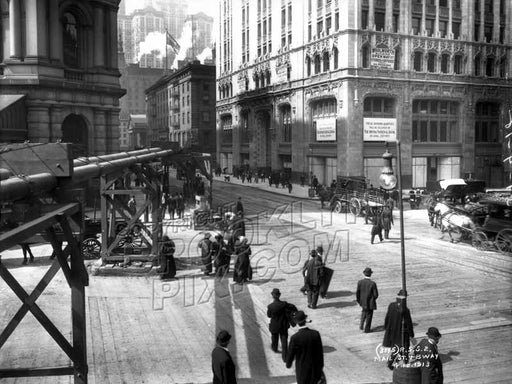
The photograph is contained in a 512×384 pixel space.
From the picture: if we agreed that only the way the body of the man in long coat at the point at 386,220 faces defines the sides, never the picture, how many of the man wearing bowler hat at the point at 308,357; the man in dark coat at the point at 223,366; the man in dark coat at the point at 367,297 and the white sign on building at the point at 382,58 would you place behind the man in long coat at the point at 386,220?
3

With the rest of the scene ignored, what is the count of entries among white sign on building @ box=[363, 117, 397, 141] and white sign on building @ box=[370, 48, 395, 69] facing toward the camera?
2

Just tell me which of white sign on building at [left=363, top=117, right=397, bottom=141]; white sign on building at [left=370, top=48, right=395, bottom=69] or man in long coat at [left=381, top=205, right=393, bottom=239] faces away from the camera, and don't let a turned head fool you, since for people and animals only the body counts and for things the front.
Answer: the man in long coat

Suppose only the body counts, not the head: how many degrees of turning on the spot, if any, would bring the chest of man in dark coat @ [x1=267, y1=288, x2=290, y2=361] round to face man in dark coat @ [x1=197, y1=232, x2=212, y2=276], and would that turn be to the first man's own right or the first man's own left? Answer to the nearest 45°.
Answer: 0° — they already face them

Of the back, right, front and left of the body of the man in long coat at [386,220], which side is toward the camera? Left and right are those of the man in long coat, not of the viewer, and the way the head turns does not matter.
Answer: back

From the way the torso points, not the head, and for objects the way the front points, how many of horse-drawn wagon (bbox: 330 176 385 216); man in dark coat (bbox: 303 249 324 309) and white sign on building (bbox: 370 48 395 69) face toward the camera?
1

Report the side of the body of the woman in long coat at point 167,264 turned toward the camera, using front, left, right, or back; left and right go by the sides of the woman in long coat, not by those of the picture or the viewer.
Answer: back

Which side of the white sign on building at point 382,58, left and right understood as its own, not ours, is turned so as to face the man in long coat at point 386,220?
front

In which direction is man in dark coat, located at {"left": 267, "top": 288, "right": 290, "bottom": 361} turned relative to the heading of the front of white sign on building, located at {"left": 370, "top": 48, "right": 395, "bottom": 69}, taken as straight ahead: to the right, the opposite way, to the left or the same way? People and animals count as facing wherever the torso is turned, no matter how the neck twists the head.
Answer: the opposite way

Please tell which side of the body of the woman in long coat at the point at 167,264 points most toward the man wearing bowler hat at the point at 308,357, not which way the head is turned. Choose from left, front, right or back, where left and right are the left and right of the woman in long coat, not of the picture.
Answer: back

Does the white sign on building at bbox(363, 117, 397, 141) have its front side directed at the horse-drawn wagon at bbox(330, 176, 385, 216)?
yes
